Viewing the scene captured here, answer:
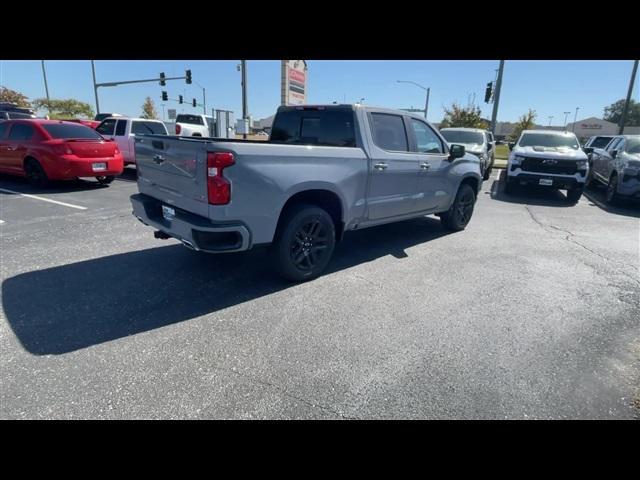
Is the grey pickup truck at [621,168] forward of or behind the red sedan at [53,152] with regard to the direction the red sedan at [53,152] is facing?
behind

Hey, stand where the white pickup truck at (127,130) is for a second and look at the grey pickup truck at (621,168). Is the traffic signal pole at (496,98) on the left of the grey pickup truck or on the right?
left

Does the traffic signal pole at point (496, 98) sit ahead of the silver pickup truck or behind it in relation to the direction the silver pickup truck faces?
ahead

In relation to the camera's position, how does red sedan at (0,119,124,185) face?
facing away from the viewer and to the left of the viewer

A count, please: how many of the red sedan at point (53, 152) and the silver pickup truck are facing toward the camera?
0

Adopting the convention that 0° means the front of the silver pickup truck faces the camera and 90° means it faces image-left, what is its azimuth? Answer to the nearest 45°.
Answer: approximately 225°

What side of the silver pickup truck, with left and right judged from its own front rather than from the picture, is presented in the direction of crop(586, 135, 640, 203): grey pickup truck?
front

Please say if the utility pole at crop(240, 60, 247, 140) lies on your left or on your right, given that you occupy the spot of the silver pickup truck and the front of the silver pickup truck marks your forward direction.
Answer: on your left

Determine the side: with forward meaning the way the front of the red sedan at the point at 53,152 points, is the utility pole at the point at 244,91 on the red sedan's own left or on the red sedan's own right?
on the red sedan's own right

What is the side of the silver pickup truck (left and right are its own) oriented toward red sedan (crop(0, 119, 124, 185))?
left
